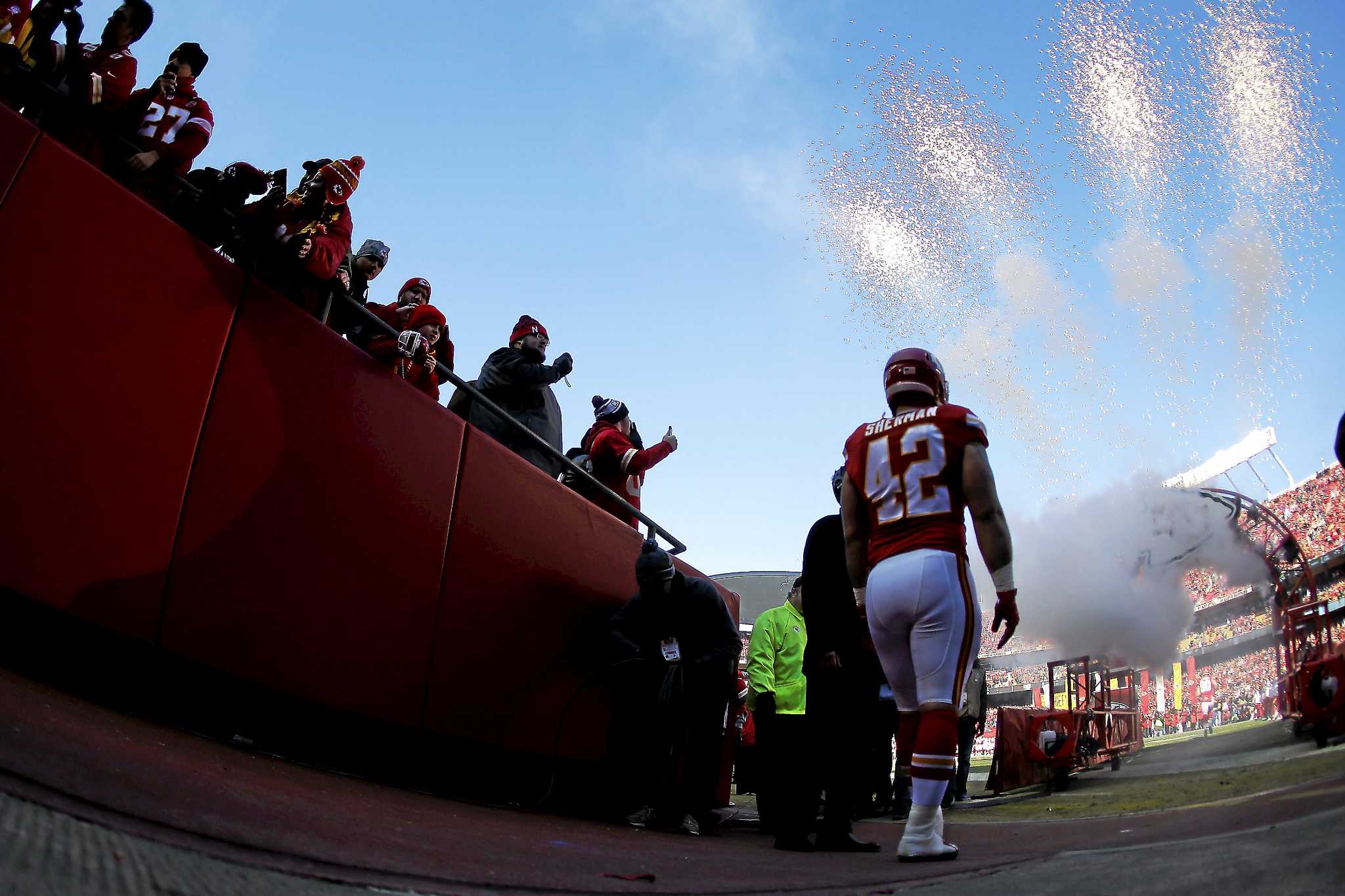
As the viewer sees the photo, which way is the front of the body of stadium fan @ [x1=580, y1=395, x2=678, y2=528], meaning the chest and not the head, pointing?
to the viewer's right

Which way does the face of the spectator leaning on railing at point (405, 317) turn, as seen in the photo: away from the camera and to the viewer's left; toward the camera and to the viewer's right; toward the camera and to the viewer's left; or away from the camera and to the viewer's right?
toward the camera and to the viewer's right

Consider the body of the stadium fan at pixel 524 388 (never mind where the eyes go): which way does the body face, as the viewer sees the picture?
to the viewer's right

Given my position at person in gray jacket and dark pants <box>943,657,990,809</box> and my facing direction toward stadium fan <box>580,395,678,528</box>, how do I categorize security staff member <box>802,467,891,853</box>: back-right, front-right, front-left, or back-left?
front-left

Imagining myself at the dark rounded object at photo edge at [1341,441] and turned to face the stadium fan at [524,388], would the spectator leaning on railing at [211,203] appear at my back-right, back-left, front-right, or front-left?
front-left

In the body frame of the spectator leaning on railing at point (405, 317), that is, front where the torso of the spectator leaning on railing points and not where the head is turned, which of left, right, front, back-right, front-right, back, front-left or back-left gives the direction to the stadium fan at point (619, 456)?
left

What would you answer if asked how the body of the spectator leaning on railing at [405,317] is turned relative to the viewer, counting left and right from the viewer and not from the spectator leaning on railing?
facing the viewer and to the right of the viewer
